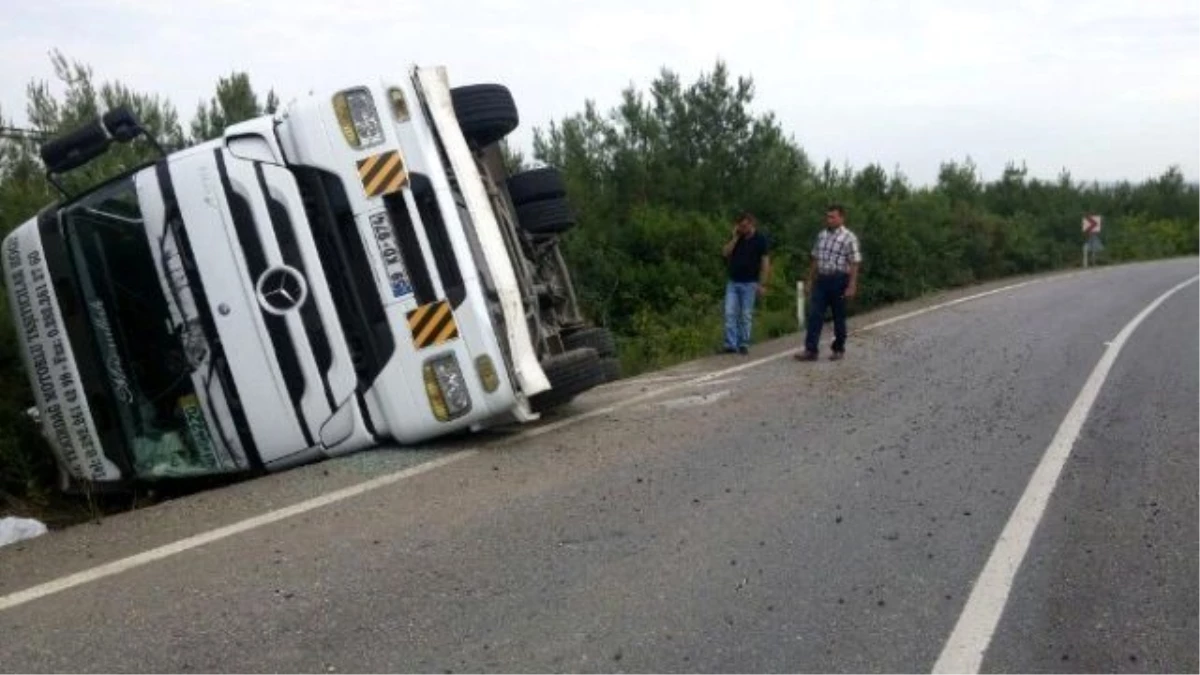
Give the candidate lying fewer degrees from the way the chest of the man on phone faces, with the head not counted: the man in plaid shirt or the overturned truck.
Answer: the overturned truck

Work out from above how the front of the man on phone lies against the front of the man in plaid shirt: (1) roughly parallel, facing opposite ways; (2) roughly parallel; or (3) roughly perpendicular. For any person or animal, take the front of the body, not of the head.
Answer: roughly parallel

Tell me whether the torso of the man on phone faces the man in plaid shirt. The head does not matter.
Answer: no

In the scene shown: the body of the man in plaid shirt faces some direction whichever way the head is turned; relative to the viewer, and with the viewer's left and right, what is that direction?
facing the viewer and to the left of the viewer

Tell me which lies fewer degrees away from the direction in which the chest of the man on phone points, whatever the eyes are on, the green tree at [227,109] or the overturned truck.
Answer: the overturned truck

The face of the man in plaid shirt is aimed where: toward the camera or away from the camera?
toward the camera

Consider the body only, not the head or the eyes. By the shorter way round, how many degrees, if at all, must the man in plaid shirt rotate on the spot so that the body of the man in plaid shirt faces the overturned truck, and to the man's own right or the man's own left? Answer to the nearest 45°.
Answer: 0° — they already face it

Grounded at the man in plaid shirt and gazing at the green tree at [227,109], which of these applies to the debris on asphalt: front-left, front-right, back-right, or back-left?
front-left

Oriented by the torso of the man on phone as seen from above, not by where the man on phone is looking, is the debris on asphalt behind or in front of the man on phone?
in front

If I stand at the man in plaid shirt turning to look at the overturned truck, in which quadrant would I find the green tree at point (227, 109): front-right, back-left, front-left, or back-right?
front-right

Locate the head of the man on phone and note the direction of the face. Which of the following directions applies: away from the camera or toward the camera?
toward the camera

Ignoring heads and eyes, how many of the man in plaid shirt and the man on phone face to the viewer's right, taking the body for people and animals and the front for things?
0
